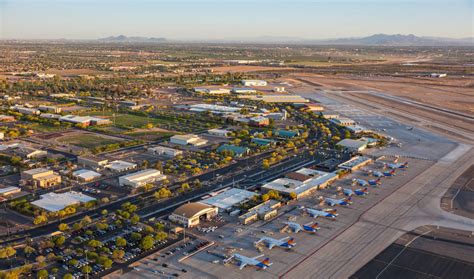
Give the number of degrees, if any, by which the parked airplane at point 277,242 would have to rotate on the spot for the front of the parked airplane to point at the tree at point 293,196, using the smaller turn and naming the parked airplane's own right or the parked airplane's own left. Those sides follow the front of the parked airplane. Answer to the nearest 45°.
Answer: approximately 90° to the parked airplane's own right

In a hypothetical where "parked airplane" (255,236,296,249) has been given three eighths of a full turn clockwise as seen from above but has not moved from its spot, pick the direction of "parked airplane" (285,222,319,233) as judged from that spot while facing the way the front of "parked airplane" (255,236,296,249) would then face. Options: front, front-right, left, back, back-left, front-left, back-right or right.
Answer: front

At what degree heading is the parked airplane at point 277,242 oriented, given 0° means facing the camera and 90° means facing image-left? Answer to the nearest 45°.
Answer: approximately 90°

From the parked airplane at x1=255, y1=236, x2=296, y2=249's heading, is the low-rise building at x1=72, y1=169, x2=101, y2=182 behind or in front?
in front

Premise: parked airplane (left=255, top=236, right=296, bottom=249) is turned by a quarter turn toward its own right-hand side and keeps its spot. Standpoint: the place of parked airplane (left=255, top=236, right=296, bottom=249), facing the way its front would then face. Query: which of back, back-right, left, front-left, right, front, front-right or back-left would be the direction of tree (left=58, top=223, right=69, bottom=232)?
left

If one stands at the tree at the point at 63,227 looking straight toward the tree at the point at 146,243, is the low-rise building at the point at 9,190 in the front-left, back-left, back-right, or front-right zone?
back-left

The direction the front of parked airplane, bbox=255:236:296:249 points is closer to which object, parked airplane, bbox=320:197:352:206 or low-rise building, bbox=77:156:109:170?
the low-rise building

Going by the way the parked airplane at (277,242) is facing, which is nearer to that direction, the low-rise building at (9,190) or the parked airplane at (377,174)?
the low-rise building

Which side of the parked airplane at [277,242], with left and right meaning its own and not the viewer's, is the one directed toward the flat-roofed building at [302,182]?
right

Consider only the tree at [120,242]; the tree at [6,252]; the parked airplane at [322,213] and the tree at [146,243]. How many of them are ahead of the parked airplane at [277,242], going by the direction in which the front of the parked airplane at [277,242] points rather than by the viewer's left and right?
3

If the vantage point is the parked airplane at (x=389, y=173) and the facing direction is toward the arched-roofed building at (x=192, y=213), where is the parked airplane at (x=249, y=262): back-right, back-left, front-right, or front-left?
front-left

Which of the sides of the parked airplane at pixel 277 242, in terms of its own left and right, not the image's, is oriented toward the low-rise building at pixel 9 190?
front

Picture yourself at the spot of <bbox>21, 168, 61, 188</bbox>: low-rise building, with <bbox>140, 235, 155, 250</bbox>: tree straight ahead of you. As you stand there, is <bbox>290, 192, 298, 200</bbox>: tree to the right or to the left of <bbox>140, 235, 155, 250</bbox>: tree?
left

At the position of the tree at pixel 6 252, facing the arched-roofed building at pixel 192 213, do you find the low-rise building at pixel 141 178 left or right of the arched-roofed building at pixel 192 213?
left

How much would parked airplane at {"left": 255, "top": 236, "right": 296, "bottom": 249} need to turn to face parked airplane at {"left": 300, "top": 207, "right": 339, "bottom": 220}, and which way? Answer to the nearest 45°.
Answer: approximately 135° to its right

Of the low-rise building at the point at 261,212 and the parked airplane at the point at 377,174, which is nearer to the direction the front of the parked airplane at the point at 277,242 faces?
the low-rise building

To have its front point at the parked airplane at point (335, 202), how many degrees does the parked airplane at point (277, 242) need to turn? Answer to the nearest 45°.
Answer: approximately 135° to its right

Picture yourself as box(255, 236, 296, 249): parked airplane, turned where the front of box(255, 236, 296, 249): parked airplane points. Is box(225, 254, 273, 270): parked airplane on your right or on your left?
on your left

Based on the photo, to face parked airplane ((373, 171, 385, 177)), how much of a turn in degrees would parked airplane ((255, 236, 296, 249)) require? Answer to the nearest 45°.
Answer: approximately 135° to its right
